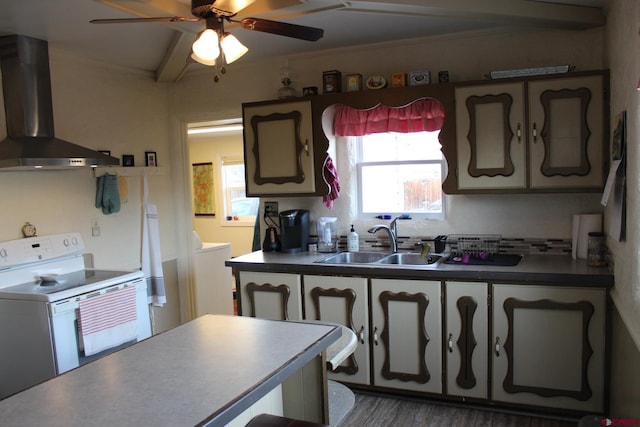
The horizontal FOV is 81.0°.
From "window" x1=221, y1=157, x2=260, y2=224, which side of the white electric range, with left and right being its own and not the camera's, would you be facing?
left

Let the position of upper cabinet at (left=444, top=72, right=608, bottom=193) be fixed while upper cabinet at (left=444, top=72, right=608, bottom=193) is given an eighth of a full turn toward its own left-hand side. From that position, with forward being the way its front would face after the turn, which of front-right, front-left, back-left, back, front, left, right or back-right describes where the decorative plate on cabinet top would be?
back-right

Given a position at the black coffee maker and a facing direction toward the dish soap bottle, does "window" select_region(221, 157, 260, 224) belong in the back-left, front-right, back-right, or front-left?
back-left

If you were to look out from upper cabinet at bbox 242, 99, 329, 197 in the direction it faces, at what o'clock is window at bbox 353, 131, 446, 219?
The window is roughly at 9 o'clock from the upper cabinet.

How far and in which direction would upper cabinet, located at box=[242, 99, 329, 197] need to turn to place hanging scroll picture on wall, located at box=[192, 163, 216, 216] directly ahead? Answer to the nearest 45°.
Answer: approximately 180°

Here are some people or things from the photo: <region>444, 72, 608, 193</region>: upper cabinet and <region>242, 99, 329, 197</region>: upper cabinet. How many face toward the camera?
2

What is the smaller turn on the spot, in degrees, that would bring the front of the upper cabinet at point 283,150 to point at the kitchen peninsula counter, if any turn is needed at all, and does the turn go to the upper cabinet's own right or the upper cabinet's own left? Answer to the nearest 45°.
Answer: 0° — it already faces it

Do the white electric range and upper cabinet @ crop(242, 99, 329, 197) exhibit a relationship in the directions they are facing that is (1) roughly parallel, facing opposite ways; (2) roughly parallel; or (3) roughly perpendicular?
roughly perpendicular

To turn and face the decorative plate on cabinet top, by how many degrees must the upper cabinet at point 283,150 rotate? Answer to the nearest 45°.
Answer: approximately 90° to its left

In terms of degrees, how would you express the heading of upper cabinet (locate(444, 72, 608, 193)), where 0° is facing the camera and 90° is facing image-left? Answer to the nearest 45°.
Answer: approximately 0°

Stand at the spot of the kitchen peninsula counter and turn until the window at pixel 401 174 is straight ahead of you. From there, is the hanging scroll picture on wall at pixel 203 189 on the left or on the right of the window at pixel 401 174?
left
